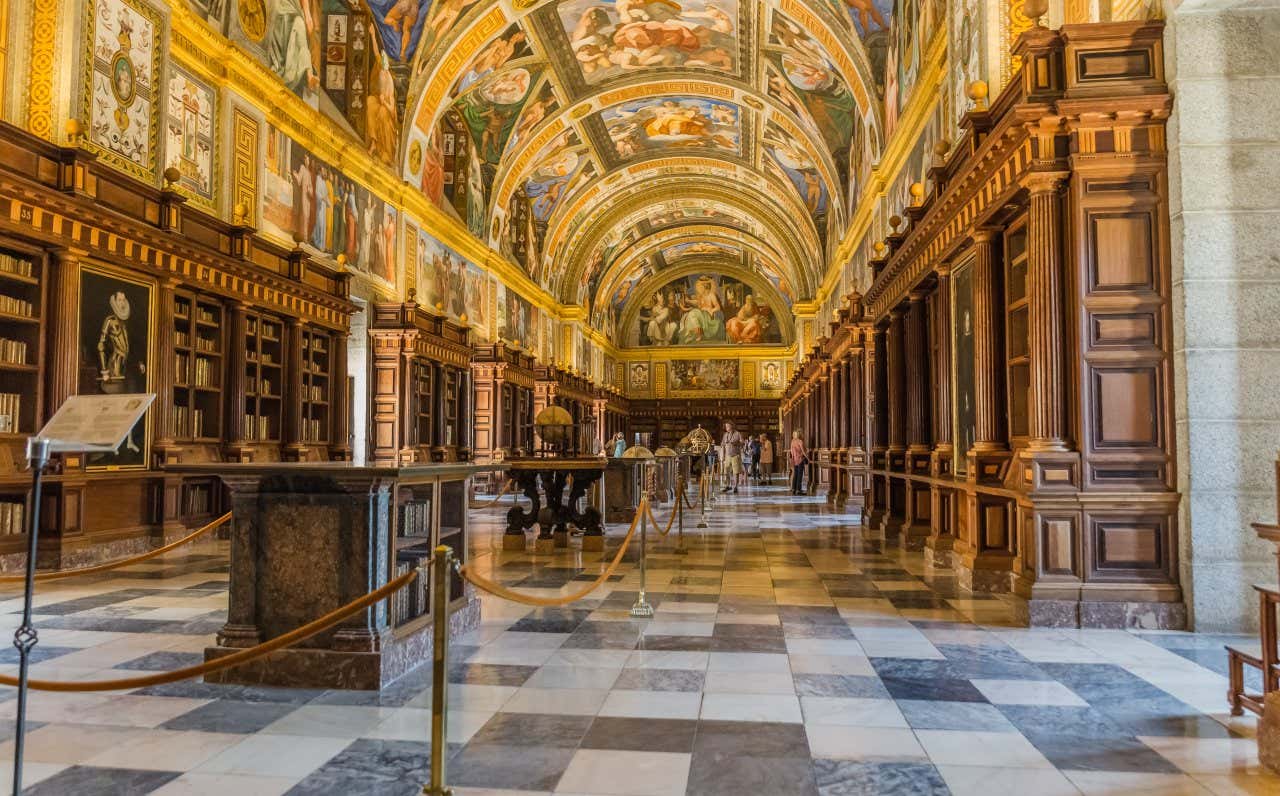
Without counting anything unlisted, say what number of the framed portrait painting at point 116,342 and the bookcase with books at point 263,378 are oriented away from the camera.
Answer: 0

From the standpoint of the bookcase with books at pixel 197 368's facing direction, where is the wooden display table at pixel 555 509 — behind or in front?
in front

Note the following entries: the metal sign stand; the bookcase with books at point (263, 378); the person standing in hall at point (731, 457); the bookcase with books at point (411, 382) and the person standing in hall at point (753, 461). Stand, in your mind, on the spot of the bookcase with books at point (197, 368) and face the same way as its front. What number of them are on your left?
4

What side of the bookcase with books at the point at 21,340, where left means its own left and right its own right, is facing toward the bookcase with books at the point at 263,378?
left

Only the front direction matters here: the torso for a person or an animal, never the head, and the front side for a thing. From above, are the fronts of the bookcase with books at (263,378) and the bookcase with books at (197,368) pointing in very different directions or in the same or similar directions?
same or similar directions

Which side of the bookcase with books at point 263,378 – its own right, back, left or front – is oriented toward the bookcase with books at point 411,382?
left

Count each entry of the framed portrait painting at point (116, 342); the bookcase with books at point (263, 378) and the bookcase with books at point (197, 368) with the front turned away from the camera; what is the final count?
0

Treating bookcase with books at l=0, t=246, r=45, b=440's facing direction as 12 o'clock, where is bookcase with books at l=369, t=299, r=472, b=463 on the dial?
bookcase with books at l=369, t=299, r=472, b=463 is roughly at 9 o'clock from bookcase with books at l=0, t=246, r=45, b=440.

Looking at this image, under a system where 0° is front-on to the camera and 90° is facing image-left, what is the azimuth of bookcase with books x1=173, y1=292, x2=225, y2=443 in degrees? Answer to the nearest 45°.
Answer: approximately 315°

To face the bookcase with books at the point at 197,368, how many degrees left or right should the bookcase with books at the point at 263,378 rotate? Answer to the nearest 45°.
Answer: approximately 90° to its right

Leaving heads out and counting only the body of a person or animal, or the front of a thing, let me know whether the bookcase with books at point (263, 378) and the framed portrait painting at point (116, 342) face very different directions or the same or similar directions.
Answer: same or similar directions

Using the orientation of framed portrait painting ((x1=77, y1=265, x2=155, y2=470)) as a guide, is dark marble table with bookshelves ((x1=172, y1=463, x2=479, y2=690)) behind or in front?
in front

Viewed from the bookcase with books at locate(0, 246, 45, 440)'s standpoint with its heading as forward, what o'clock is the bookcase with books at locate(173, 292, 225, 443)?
the bookcase with books at locate(173, 292, 225, 443) is roughly at 9 o'clock from the bookcase with books at locate(0, 246, 45, 440).

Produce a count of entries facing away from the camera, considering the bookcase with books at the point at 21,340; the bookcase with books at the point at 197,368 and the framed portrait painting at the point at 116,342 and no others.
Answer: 0

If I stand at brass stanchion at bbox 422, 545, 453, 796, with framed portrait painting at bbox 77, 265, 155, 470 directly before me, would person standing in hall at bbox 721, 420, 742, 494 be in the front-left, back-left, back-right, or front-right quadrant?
front-right

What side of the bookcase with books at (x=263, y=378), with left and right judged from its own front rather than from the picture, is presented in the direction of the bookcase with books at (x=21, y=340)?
right

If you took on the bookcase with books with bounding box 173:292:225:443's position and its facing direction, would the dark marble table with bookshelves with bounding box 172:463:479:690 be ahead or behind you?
ahead

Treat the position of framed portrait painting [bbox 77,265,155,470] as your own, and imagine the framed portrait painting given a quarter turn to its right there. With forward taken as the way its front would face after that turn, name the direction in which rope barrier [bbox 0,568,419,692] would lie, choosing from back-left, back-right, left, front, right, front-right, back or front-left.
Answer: front-left

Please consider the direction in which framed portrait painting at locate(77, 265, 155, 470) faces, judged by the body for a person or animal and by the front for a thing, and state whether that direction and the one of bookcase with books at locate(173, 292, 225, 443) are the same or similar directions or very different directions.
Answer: same or similar directions

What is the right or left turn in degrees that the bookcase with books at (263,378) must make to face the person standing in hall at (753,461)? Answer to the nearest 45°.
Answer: approximately 90° to its left

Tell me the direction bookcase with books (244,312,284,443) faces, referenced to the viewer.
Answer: facing the viewer and to the right of the viewer

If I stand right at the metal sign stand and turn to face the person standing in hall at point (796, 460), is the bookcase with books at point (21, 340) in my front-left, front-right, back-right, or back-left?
front-left

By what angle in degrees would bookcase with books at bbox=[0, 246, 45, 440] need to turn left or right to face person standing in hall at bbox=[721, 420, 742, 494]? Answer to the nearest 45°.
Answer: approximately 90° to its left
